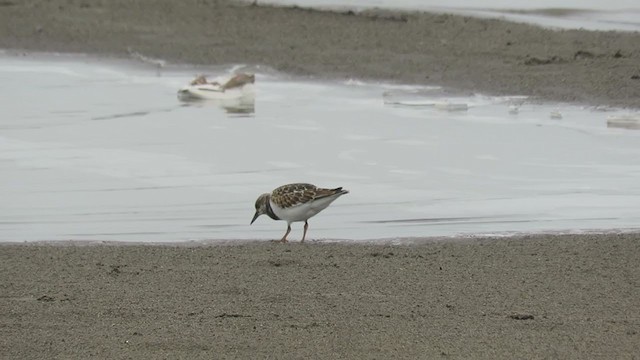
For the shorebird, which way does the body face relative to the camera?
to the viewer's left
